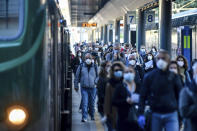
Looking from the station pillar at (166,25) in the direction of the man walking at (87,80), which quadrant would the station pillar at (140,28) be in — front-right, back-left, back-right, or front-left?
back-right

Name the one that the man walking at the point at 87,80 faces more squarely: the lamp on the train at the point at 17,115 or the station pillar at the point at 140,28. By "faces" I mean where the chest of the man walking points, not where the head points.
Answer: the lamp on the train

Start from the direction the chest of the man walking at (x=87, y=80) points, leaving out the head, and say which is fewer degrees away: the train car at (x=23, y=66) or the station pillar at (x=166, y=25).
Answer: the train car

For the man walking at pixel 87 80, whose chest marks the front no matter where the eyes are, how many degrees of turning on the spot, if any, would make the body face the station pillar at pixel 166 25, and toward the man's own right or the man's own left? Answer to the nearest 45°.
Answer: approximately 180°

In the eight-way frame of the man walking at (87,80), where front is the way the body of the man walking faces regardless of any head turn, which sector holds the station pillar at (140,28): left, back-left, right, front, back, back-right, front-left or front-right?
back

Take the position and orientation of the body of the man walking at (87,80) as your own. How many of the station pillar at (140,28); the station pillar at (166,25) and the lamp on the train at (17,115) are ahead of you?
1

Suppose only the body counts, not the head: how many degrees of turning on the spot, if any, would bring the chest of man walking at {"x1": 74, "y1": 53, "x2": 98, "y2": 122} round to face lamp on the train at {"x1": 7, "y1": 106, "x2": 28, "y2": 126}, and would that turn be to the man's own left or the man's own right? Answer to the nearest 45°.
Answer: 0° — they already face it

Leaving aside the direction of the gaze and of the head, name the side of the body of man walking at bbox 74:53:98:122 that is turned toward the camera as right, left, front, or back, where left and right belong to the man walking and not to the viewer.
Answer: front
